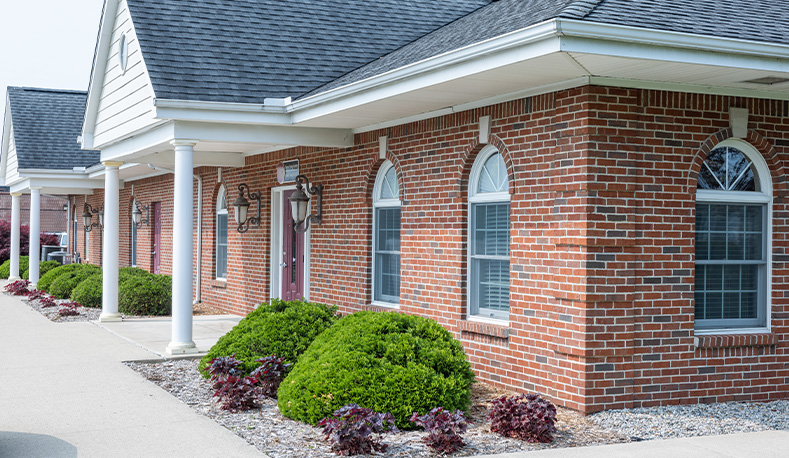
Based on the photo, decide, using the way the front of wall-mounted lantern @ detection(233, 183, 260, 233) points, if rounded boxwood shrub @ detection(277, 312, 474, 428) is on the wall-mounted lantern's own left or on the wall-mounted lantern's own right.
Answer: on the wall-mounted lantern's own left

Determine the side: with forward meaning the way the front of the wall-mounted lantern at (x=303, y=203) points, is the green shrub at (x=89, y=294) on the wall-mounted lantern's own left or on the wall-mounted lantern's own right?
on the wall-mounted lantern's own right

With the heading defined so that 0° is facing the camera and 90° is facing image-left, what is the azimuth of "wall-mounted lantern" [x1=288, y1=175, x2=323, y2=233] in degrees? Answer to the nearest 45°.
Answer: approximately 90°

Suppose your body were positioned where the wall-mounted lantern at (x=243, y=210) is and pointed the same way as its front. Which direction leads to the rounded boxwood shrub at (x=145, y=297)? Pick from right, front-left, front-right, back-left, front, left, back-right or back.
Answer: front-right

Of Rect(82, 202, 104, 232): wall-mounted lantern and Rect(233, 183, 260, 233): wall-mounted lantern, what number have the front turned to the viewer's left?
2

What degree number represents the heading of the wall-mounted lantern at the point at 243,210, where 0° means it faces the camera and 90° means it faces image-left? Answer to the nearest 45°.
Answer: approximately 90°

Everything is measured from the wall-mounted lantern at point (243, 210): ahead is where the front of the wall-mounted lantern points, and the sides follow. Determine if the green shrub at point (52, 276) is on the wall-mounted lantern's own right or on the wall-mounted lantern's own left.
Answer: on the wall-mounted lantern's own right

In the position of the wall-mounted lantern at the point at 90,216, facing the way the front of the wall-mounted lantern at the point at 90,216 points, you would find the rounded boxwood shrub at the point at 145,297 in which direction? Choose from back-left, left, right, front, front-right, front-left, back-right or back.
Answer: left

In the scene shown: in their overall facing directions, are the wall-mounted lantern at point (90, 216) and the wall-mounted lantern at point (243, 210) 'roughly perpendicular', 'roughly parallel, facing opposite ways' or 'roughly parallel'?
roughly parallel

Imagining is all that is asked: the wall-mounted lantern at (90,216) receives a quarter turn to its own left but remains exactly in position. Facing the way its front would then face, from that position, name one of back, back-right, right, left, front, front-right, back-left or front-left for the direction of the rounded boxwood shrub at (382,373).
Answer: front

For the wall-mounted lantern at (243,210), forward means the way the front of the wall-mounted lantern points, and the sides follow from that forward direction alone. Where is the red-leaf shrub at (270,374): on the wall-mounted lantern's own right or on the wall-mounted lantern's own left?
on the wall-mounted lantern's own left

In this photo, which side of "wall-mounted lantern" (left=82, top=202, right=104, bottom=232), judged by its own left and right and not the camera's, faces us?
left

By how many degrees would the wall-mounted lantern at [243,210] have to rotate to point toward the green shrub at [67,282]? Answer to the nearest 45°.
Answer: approximately 45° to its right
